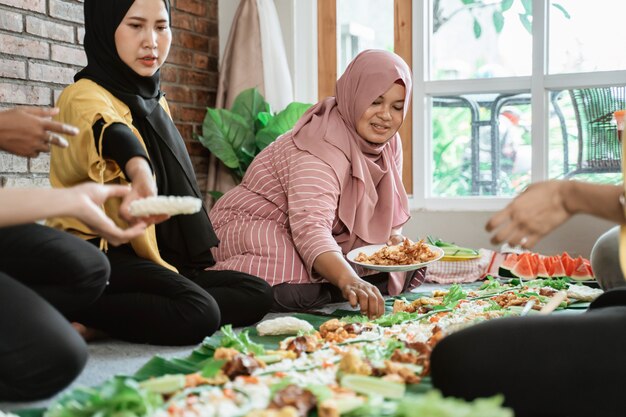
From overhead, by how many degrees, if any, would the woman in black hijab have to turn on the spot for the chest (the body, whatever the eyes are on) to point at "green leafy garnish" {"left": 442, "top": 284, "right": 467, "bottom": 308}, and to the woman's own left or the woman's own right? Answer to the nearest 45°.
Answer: approximately 45° to the woman's own left

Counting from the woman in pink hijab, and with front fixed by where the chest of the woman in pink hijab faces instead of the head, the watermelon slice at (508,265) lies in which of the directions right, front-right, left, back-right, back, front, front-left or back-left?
left

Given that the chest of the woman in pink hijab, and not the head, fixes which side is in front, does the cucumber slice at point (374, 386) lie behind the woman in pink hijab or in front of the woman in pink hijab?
in front

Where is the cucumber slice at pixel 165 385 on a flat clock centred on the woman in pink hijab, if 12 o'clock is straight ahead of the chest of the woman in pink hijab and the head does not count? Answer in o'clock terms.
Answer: The cucumber slice is roughly at 2 o'clock from the woman in pink hijab.

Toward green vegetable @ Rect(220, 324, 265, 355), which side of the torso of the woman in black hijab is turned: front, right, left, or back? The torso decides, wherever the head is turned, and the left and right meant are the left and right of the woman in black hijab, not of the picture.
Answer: front

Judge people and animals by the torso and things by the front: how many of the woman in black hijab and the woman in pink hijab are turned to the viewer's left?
0

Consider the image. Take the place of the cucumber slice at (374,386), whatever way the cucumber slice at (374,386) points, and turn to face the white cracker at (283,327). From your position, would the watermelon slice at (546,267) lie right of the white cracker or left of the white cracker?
right

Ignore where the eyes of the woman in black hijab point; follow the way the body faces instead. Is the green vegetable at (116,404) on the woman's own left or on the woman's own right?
on the woman's own right

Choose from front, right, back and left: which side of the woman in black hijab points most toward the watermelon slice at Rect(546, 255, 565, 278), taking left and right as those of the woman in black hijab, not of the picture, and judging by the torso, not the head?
left

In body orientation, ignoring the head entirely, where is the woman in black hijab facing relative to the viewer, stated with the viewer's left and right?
facing the viewer and to the right of the viewer

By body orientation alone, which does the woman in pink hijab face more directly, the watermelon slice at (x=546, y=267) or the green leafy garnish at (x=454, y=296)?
the green leafy garnish

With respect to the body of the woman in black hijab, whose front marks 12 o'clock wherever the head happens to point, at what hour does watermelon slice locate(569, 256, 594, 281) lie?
The watermelon slice is roughly at 10 o'clock from the woman in black hijab.

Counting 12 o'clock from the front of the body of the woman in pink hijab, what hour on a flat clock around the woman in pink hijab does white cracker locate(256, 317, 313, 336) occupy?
The white cracker is roughly at 2 o'clock from the woman in pink hijab.
